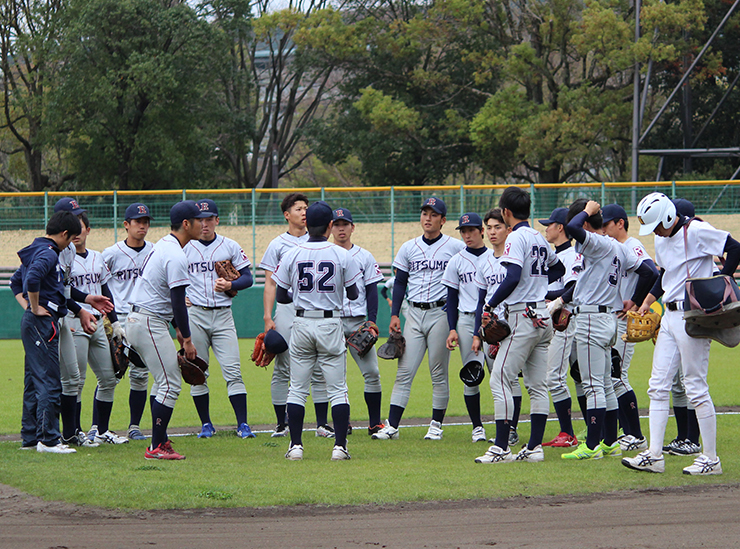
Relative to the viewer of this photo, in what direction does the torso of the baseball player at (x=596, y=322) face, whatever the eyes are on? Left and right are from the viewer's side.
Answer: facing away from the viewer and to the left of the viewer

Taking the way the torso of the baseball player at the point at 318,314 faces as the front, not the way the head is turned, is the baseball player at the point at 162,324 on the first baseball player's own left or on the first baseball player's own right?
on the first baseball player's own left

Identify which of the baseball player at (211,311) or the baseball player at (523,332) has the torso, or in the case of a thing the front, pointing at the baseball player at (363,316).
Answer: the baseball player at (523,332)

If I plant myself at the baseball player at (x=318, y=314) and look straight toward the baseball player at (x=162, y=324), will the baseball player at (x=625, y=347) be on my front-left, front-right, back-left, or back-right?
back-right

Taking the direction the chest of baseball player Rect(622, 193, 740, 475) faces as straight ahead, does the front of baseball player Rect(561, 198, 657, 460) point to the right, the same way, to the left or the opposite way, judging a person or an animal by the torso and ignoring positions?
to the right

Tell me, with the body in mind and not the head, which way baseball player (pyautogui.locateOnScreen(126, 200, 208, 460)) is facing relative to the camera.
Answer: to the viewer's right

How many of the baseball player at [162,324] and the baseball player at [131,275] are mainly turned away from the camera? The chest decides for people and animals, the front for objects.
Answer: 0

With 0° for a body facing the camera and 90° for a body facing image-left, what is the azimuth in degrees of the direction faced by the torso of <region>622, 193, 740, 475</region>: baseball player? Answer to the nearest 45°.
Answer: approximately 45°

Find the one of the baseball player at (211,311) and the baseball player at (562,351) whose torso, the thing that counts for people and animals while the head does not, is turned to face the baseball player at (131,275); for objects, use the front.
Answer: the baseball player at (562,351)

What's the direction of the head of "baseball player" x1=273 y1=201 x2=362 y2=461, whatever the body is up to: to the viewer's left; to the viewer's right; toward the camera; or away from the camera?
away from the camera

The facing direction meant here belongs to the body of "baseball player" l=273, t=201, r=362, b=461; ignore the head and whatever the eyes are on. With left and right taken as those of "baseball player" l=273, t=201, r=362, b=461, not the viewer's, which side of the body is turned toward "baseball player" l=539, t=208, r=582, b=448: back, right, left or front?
right

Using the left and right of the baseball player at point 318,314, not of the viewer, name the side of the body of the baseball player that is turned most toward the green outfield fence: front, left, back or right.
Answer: front

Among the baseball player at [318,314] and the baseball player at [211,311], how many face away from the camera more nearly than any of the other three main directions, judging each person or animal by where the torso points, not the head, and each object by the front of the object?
1

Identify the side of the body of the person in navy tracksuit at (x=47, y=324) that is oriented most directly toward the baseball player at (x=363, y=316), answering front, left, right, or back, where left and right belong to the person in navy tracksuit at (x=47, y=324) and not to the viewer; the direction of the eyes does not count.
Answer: front

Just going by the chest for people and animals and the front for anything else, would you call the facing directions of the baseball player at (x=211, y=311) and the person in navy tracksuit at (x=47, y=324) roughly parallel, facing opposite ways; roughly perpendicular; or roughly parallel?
roughly perpendicular
